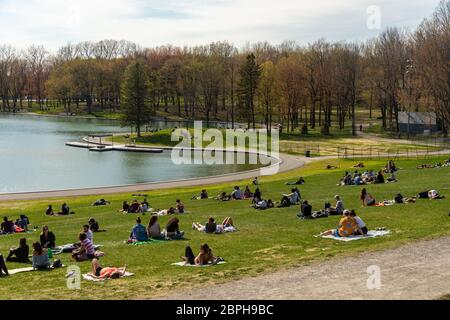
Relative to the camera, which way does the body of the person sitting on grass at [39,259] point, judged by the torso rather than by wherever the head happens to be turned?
away from the camera

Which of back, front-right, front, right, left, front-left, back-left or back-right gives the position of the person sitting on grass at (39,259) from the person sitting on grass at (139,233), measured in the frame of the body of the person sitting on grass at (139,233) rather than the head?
back-left

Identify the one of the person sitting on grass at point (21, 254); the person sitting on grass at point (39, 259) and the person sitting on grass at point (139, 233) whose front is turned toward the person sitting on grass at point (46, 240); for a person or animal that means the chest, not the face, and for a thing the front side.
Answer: the person sitting on grass at point (39, 259)

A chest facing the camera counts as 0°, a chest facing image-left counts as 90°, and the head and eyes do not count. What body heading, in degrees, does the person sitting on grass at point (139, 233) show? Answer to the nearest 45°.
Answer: approximately 180°

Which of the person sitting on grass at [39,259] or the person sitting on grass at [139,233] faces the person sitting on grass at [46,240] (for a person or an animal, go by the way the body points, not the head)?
the person sitting on grass at [39,259]

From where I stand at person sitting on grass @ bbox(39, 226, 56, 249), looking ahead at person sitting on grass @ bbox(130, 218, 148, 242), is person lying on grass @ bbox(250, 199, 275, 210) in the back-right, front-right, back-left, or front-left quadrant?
front-left

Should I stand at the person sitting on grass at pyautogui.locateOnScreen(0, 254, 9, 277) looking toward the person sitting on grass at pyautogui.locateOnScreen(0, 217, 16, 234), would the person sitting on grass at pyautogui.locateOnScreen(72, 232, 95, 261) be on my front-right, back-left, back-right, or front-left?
front-right

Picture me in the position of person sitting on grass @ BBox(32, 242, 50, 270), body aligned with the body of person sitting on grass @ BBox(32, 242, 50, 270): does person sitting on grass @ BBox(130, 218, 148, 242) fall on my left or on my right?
on my right
